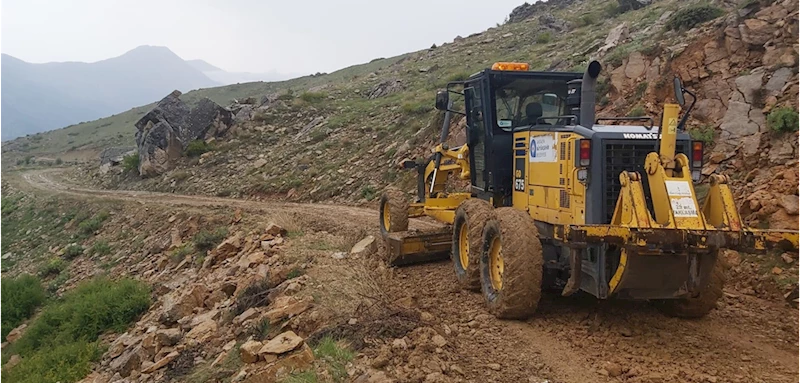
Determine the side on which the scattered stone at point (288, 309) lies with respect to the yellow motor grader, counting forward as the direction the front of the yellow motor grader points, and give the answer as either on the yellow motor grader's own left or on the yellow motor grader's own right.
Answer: on the yellow motor grader's own left

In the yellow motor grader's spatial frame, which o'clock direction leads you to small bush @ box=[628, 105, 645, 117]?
The small bush is roughly at 2 o'clock from the yellow motor grader.

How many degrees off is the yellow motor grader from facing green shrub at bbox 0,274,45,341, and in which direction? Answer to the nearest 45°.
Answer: approximately 45° to its left

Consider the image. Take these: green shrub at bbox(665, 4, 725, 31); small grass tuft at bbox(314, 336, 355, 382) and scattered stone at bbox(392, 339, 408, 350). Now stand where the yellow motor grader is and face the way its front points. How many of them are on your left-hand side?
2

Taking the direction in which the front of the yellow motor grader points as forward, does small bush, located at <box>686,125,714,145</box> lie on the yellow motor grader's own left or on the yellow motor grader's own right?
on the yellow motor grader's own right

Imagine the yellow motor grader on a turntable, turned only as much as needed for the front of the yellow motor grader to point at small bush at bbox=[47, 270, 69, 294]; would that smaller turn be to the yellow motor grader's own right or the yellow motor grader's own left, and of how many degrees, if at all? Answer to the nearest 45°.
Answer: approximately 45° to the yellow motor grader's own left

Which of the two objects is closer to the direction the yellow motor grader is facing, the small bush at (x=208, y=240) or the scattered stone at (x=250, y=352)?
the small bush

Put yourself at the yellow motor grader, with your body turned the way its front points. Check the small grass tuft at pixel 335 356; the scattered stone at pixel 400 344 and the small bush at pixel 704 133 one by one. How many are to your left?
2

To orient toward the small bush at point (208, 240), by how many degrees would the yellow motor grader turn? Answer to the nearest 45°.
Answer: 0° — it already faces it

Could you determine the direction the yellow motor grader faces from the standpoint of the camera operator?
facing away from the viewer and to the left of the viewer
